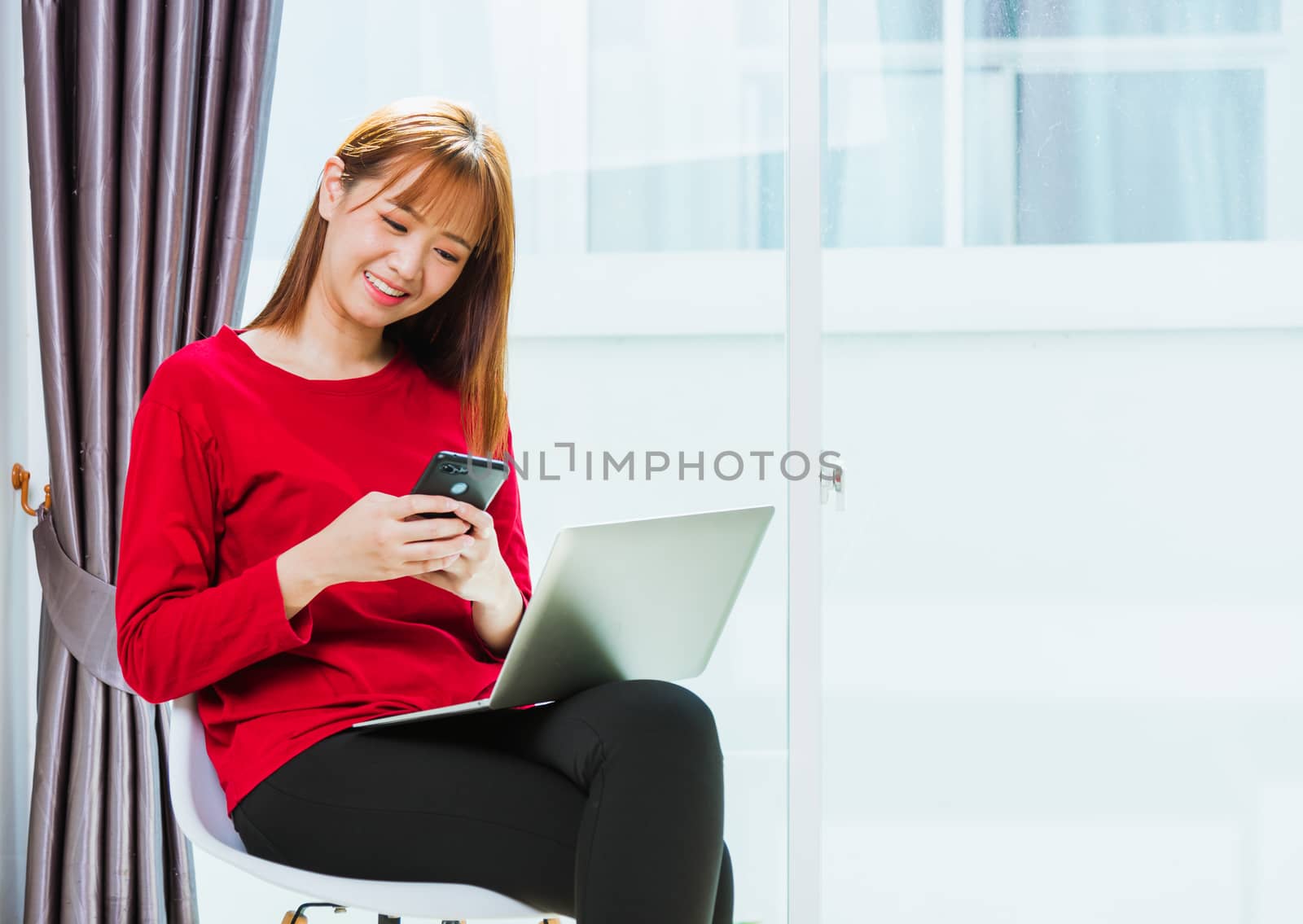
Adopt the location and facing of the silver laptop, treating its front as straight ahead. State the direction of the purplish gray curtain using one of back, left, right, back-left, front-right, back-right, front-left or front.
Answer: front

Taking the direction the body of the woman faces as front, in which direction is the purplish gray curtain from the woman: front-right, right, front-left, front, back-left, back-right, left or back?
back

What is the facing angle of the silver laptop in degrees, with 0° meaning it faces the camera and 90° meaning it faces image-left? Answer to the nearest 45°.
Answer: approximately 135°

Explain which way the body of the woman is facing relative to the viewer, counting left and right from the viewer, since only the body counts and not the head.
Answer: facing the viewer and to the right of the viewer

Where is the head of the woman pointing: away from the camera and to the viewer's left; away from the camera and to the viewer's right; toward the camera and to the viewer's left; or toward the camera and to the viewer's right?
toward the camera and to the viewer's right
